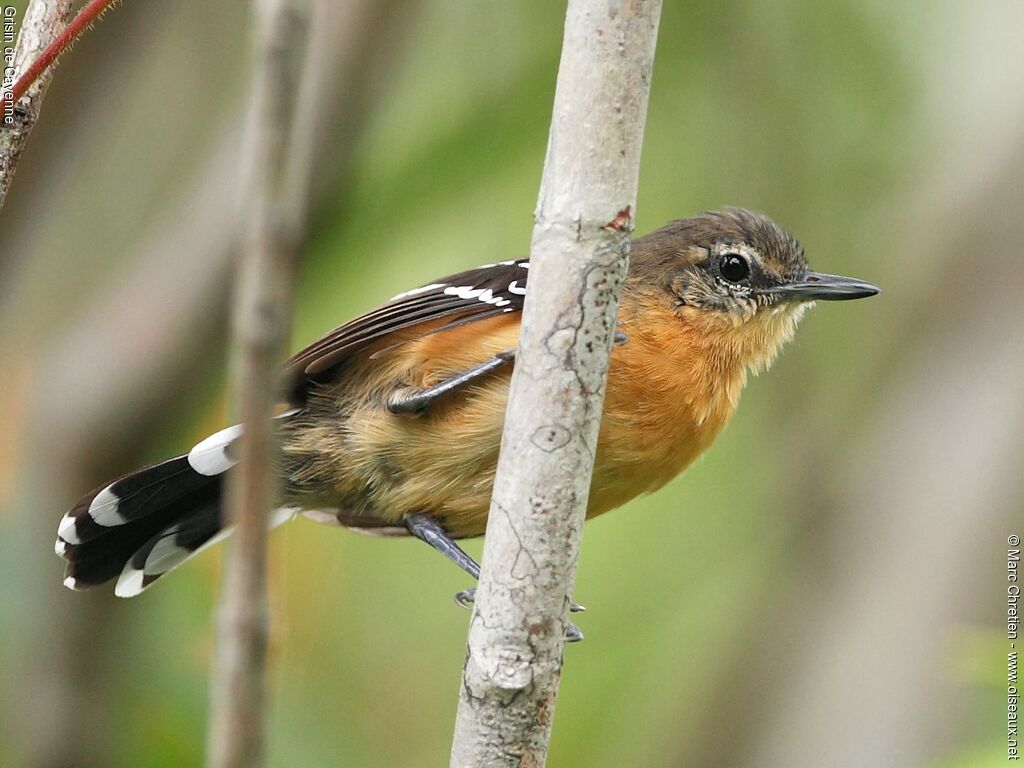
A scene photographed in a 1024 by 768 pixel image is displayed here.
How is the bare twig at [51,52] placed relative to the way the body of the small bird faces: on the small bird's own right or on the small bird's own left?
on the small bird's own right

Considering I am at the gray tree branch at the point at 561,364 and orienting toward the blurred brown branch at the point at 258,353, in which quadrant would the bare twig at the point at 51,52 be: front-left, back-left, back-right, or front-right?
front-right

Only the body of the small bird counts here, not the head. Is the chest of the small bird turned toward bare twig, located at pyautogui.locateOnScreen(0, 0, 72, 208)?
no

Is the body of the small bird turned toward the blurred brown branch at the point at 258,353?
no

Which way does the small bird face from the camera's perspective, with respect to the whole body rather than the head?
to the viewer's right
